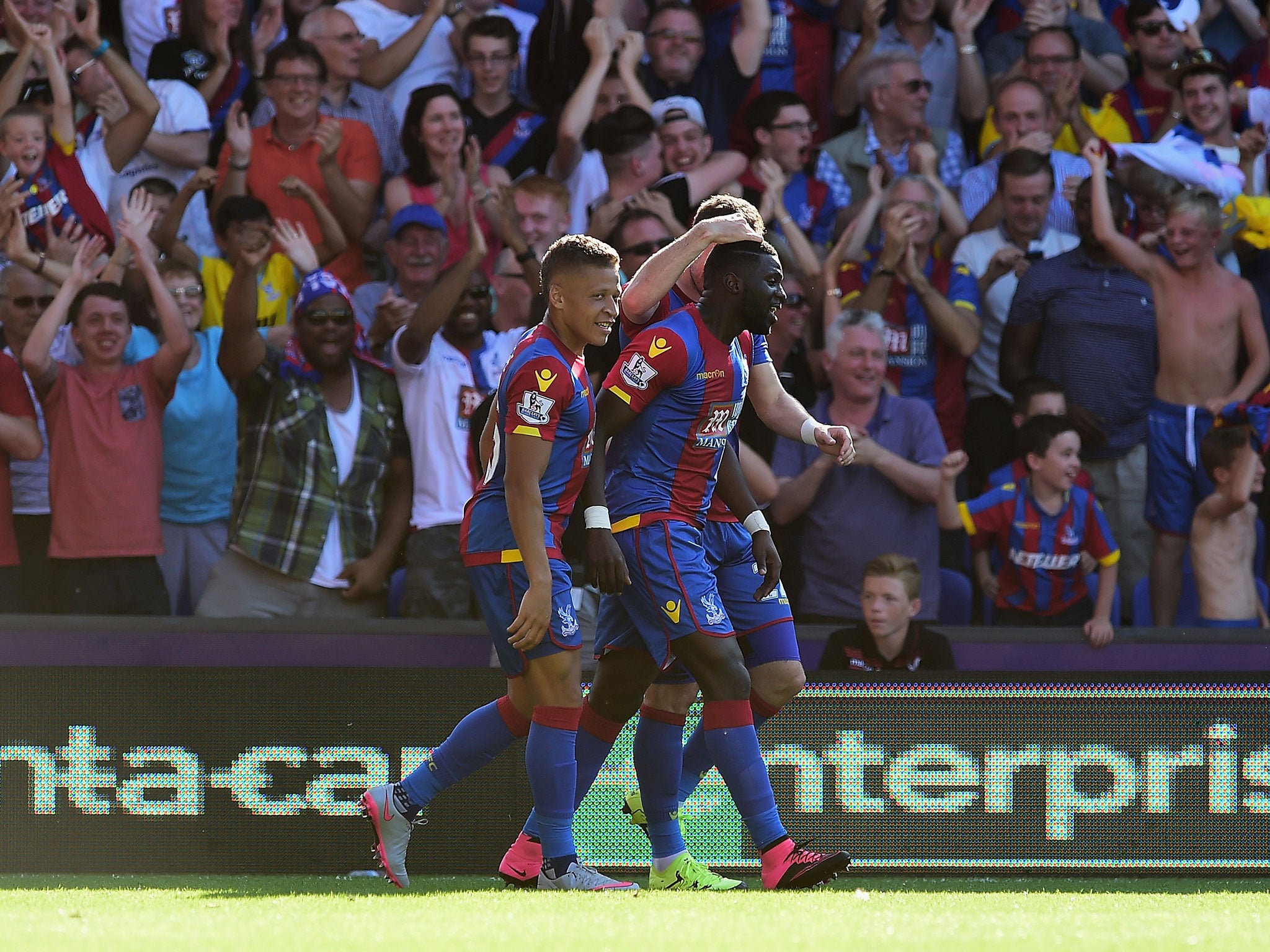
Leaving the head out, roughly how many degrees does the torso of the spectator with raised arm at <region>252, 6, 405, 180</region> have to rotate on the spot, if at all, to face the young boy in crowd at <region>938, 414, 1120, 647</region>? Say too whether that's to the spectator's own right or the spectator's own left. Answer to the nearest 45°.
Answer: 0° — they already face them

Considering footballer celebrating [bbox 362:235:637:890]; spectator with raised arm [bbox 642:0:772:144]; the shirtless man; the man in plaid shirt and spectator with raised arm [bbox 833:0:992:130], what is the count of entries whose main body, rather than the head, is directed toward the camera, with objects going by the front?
4

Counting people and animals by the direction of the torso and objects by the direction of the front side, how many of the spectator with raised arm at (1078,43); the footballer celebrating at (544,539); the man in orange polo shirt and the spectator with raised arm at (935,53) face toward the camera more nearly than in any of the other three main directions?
3

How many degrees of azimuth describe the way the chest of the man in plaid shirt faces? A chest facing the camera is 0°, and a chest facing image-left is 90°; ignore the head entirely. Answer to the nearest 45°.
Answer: approximately 0°

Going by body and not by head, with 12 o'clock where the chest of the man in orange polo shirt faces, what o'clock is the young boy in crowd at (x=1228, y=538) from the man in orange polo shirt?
The young boy in crowd is roughly at 10 o'clock from the man in orange polo shirt.

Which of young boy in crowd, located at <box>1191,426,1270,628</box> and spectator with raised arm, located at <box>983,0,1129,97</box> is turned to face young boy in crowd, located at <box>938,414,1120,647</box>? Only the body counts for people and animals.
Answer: the spectator with raised arm

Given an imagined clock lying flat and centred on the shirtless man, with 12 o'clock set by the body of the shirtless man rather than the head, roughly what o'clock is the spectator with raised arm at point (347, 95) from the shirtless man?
The spectator with raised arm is roughly at 3 o'clock from the shirtless man.

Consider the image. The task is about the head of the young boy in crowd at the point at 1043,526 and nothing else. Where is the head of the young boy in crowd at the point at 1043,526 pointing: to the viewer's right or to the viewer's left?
to the viewer's right

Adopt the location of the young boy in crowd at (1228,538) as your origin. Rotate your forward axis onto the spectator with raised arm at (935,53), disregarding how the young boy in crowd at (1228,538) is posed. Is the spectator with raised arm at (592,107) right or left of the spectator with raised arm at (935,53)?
left

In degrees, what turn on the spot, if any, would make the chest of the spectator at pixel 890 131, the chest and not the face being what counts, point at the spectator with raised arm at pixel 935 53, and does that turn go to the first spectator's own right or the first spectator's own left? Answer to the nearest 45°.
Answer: approximately 135° to the first spectator's own left

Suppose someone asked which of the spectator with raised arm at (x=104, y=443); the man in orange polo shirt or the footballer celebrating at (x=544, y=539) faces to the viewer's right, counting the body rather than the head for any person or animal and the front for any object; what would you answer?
the footballer celebrating
